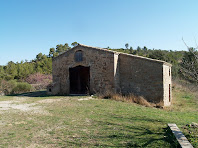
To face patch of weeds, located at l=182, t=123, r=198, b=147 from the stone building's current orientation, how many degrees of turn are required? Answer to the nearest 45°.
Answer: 0° — it already faces it

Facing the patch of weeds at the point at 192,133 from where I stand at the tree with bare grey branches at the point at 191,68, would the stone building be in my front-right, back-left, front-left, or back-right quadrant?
front-right

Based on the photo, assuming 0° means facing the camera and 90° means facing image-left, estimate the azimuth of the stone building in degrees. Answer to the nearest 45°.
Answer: approximately 0°

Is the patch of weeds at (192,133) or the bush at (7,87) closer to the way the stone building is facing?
the patch of weeds

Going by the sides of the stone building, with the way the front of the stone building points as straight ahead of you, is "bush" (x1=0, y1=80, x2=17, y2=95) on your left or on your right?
on your right
